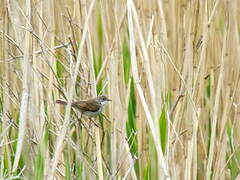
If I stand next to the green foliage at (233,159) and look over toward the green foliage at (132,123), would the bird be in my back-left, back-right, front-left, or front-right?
front-left

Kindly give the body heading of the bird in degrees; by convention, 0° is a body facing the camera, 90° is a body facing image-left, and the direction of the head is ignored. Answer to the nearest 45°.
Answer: approximately 270°
